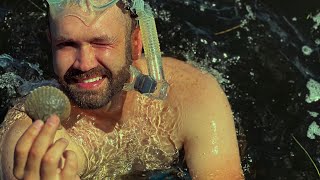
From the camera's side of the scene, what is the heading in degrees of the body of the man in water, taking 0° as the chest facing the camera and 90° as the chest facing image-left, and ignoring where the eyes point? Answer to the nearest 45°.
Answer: approximately 0°

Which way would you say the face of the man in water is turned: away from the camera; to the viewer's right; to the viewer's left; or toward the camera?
toward the camera
